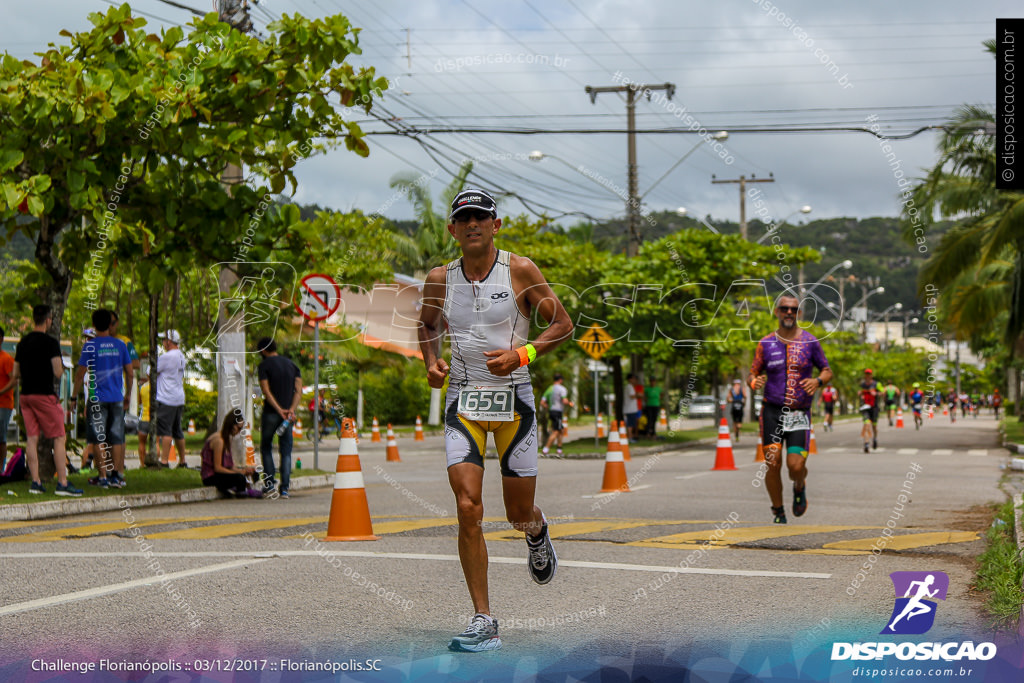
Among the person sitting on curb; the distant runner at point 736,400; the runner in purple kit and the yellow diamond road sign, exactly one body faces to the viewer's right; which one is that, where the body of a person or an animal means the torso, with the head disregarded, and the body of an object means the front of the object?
the person sitting on curb

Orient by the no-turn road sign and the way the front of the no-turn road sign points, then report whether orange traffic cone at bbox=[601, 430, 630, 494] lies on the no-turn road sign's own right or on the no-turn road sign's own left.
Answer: on the no-turn road sign's own left

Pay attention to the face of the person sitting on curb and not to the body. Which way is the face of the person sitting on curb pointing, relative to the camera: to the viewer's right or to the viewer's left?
to the viewer's right

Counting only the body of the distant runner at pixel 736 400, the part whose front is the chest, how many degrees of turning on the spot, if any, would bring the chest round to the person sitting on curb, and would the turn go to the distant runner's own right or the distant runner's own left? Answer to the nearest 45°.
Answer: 0° — they already face them

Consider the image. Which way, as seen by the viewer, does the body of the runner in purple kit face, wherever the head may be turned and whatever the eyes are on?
toward the camera

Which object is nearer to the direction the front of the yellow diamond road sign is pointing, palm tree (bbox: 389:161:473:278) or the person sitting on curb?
the person sitting on curb

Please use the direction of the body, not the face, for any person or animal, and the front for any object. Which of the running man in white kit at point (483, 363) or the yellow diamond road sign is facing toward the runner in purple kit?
the yellow diamond road sign

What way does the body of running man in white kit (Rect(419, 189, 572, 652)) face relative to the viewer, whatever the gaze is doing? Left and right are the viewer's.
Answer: facing the viewer

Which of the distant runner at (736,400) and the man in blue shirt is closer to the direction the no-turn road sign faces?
the man in blue shirt

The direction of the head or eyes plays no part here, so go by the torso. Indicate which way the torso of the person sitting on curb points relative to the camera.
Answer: to the viewer's right

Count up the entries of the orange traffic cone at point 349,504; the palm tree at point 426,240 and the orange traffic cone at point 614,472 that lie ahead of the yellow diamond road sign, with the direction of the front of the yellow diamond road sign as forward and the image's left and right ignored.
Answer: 2

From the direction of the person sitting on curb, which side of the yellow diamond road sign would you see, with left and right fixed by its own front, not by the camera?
front

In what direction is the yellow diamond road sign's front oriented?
toward the camera

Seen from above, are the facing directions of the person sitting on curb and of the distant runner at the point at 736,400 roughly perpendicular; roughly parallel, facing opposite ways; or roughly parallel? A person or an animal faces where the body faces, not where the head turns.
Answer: roughly perpendicular

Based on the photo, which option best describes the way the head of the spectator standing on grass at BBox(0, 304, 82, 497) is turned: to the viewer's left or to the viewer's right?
to the viewer's right
